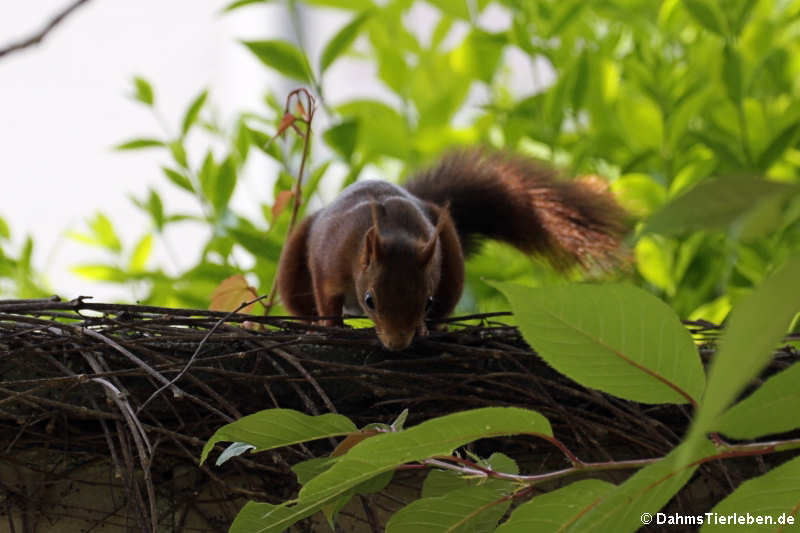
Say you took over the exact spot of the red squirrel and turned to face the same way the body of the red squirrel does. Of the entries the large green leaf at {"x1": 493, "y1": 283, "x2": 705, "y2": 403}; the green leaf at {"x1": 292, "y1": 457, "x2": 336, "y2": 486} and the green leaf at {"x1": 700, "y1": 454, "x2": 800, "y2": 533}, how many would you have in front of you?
3

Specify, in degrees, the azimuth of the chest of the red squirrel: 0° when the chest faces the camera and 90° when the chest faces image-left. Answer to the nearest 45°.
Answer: approximately 0°

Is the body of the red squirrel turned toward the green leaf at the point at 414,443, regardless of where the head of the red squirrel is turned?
yes

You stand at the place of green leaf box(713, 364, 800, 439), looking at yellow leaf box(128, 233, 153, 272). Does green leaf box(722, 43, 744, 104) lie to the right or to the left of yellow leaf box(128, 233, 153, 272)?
right
